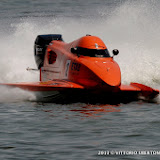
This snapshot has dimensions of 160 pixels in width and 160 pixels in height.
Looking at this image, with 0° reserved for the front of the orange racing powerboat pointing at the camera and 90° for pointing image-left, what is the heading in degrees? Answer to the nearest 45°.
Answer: approximately 315°
